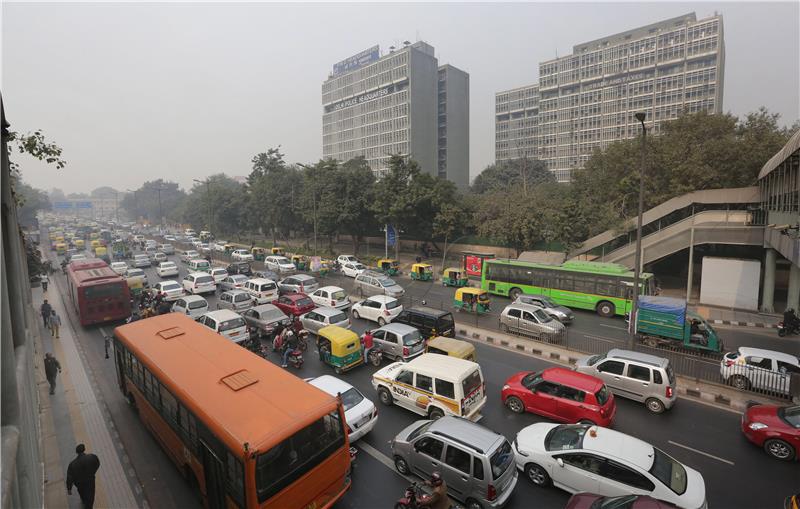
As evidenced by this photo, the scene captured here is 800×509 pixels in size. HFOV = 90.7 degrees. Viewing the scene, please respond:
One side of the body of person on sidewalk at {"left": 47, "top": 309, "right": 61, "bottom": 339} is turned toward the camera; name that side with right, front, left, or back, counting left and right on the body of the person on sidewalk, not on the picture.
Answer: back

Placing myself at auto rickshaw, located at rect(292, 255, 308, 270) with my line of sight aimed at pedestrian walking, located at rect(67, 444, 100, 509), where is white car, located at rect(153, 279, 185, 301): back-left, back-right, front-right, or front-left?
front-right

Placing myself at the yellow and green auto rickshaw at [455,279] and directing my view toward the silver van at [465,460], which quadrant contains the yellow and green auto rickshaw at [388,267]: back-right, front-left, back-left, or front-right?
back-right

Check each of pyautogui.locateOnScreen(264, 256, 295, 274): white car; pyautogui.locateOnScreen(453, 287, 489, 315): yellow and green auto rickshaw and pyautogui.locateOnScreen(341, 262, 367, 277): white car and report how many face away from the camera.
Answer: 0

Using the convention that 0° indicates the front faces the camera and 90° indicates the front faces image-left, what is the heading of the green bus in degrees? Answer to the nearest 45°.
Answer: approximately 315°

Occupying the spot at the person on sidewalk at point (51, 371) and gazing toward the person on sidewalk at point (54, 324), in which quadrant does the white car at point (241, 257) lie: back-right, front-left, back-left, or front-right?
front-right

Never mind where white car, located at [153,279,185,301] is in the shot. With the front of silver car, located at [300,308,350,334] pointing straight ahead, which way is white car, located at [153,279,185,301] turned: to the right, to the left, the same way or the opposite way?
the same way

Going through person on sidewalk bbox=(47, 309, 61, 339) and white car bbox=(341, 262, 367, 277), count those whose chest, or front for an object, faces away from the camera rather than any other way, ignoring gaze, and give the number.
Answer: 1

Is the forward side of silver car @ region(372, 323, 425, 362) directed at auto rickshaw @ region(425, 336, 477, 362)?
no

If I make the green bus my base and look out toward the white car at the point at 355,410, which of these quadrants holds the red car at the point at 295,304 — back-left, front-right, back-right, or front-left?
front-right

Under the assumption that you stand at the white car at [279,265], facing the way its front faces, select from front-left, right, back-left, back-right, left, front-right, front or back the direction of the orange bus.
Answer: front-right

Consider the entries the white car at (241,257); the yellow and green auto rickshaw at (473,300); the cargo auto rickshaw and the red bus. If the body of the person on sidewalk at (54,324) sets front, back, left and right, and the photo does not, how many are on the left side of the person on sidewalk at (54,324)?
0

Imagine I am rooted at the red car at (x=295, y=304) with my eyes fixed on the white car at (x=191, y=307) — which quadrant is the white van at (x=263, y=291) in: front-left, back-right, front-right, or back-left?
front-right

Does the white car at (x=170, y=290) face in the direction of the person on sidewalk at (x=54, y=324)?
no

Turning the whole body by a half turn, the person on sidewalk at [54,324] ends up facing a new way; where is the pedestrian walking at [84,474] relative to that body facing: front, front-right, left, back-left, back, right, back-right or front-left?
front
